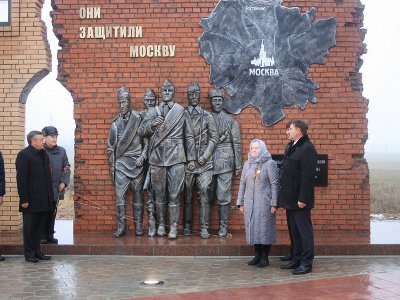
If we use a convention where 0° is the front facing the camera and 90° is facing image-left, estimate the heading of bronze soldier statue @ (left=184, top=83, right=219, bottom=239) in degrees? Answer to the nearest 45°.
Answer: approximately 0°

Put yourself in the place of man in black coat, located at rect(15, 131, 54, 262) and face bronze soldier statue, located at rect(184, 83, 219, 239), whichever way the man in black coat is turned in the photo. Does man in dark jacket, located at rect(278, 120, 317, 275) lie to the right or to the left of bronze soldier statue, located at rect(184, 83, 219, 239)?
right

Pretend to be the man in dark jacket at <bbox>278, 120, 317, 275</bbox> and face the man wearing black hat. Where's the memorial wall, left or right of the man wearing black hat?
right

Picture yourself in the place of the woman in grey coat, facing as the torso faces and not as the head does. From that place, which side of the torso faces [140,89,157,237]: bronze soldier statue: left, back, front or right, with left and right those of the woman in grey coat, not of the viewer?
right

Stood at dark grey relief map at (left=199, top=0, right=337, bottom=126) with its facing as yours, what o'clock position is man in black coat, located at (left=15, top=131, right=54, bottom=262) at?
The man in black coat is roughly at 2 o'clock from the dark grey relief map.

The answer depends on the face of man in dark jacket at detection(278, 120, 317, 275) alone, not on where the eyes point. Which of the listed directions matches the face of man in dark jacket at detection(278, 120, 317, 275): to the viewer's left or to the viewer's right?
to the viewer's left

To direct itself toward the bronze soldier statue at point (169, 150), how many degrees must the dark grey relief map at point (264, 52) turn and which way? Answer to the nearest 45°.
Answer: approximately 45° to its right
